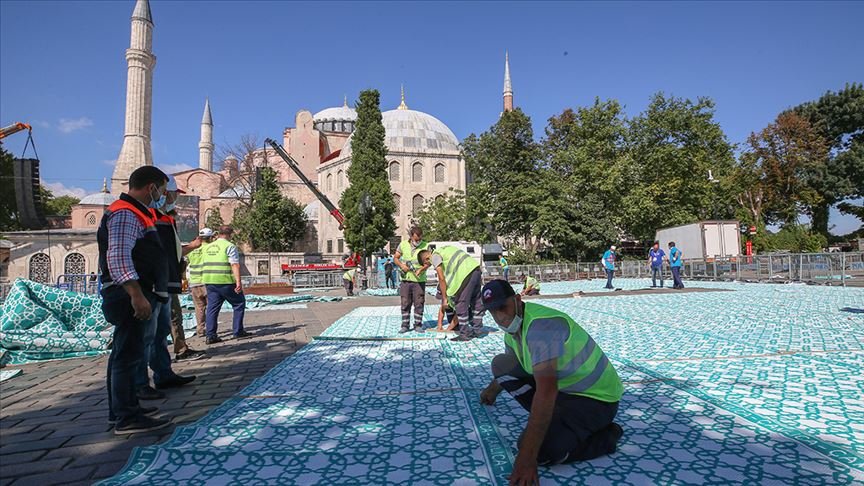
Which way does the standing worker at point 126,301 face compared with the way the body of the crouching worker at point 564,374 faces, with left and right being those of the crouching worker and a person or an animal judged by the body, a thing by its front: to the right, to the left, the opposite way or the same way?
the opposite way

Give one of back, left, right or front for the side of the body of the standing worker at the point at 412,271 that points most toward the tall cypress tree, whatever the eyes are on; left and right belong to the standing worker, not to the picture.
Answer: back

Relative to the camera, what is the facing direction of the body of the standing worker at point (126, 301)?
to the viewer's right

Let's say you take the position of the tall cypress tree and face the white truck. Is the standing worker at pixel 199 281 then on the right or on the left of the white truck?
right

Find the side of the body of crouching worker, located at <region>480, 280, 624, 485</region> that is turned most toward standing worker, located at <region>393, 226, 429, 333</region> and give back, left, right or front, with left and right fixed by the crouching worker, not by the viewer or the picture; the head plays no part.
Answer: right

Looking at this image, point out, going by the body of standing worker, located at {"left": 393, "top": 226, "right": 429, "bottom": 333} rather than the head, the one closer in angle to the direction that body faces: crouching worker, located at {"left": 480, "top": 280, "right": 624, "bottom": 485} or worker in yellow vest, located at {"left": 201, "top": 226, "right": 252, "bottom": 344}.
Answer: the crouching worker

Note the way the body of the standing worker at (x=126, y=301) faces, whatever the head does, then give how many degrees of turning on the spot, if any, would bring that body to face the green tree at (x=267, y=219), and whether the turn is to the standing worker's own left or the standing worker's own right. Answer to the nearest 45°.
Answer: approximately 90° to the standing worker's own left

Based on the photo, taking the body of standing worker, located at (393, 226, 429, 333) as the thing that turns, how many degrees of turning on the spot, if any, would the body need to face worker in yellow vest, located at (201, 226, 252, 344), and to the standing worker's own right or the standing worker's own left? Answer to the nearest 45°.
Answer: approximately 90° to the standing worker's own right

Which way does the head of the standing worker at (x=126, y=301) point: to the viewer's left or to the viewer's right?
to the viewer's right

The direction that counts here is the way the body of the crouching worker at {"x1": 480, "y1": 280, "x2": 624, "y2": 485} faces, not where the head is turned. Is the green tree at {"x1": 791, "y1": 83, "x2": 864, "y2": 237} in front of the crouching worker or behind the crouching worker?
behind

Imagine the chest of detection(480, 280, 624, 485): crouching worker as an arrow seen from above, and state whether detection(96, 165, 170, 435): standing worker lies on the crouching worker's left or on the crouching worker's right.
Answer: on the crouching worker's right

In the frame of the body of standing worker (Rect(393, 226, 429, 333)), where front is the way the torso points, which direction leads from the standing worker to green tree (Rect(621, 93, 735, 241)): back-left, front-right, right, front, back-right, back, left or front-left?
back-left

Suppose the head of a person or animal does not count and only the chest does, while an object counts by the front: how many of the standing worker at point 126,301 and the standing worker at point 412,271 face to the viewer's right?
1
